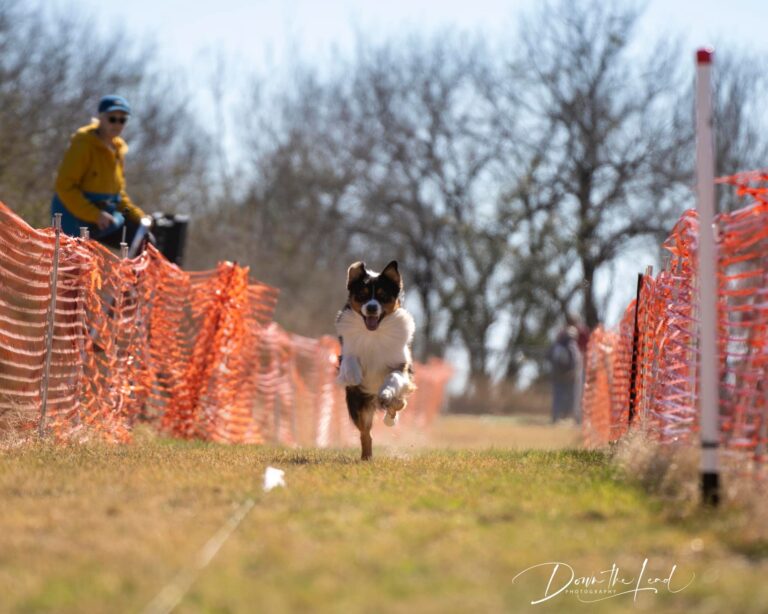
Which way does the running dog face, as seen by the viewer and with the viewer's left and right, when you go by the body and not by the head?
facing the viewer

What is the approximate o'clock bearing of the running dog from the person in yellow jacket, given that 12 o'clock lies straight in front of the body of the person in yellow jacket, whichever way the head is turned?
The running dog is roughly at 12 o'clock from the person in yellow jacket.

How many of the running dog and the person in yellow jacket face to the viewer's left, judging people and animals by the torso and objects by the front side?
0

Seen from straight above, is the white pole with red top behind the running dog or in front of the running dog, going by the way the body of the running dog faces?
in front

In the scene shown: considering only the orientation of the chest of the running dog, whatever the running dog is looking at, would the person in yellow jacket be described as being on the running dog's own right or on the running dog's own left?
on the running dog's own right

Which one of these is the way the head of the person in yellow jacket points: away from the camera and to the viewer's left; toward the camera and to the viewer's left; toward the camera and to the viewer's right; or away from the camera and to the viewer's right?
toward the camera and to the viewer's right

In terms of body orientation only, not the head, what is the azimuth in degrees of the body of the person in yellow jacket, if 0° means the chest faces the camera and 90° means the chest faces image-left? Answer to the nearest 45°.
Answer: approximately 315°

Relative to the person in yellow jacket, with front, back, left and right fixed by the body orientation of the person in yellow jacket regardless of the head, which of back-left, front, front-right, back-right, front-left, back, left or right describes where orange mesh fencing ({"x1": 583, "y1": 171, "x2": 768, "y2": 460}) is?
front
